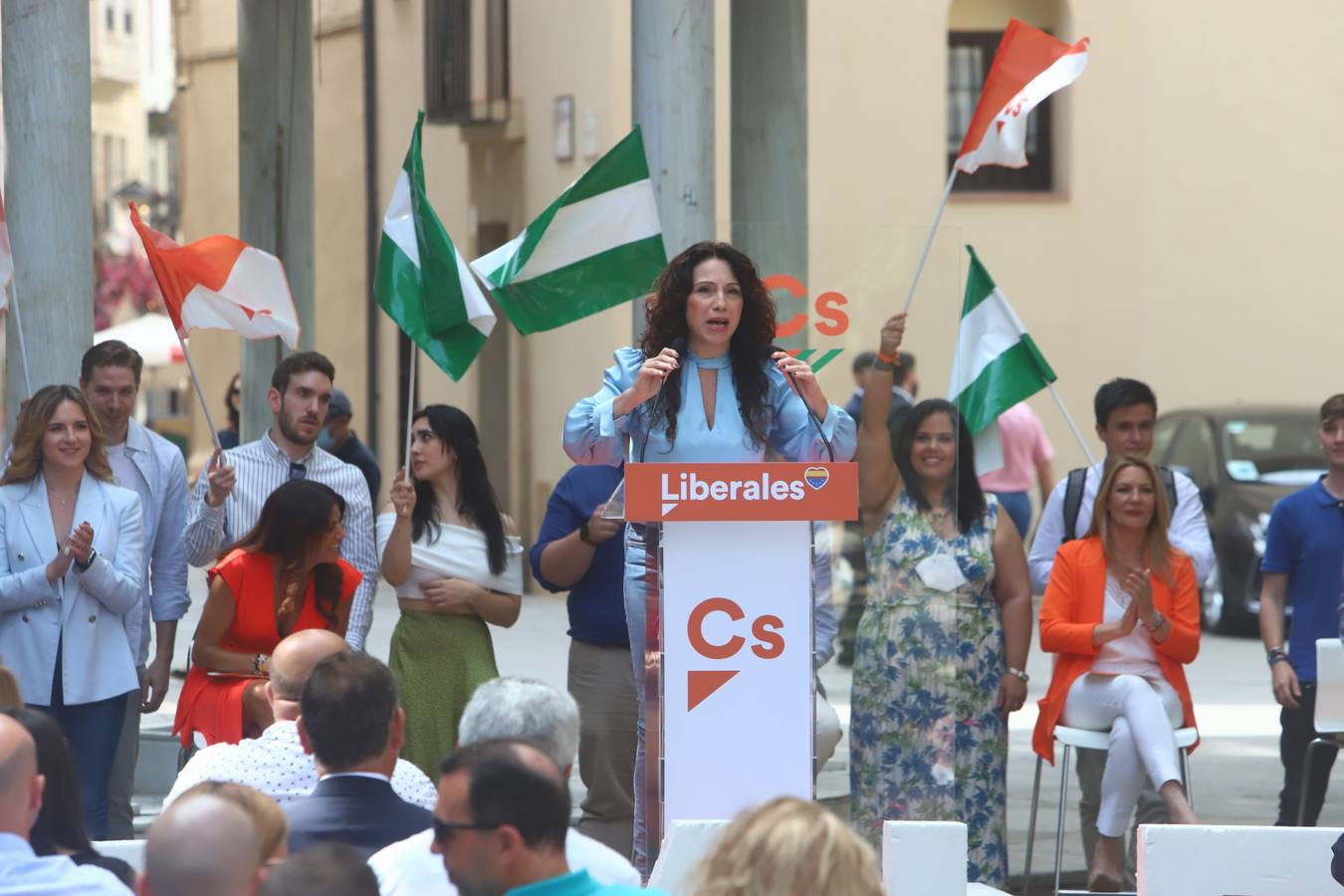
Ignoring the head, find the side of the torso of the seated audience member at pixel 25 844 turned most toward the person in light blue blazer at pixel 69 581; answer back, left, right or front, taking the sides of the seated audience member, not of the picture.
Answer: front

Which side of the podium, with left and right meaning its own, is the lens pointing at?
front

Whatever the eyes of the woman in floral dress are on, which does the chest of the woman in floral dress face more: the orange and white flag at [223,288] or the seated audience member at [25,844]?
the seated audience member

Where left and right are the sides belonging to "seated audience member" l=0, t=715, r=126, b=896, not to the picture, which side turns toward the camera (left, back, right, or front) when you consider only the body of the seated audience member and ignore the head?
back

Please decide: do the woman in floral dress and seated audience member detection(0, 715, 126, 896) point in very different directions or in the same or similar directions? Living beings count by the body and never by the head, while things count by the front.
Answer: very different directions

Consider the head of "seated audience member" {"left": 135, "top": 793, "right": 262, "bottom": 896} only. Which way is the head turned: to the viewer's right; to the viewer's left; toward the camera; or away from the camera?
away from the camera

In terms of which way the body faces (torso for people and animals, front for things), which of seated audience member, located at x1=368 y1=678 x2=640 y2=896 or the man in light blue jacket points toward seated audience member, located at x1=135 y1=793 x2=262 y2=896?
the man in light blue jacket

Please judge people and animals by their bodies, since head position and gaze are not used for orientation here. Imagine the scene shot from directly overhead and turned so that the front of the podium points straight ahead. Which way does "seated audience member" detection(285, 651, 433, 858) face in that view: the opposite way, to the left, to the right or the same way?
the opposite way

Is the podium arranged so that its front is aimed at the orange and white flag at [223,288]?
no

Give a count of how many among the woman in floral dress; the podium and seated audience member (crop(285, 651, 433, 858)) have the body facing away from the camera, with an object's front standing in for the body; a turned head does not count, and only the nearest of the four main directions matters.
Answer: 1

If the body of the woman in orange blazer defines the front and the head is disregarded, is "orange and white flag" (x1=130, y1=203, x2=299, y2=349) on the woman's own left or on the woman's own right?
on the woman's own right

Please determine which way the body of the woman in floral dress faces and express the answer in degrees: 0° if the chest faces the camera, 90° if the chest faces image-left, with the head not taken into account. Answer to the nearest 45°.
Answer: approximately 0°

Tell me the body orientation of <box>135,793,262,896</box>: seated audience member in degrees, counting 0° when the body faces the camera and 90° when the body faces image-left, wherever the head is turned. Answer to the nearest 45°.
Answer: approximately 180°

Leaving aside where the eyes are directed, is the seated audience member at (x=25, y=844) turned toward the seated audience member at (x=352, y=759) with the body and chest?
no
